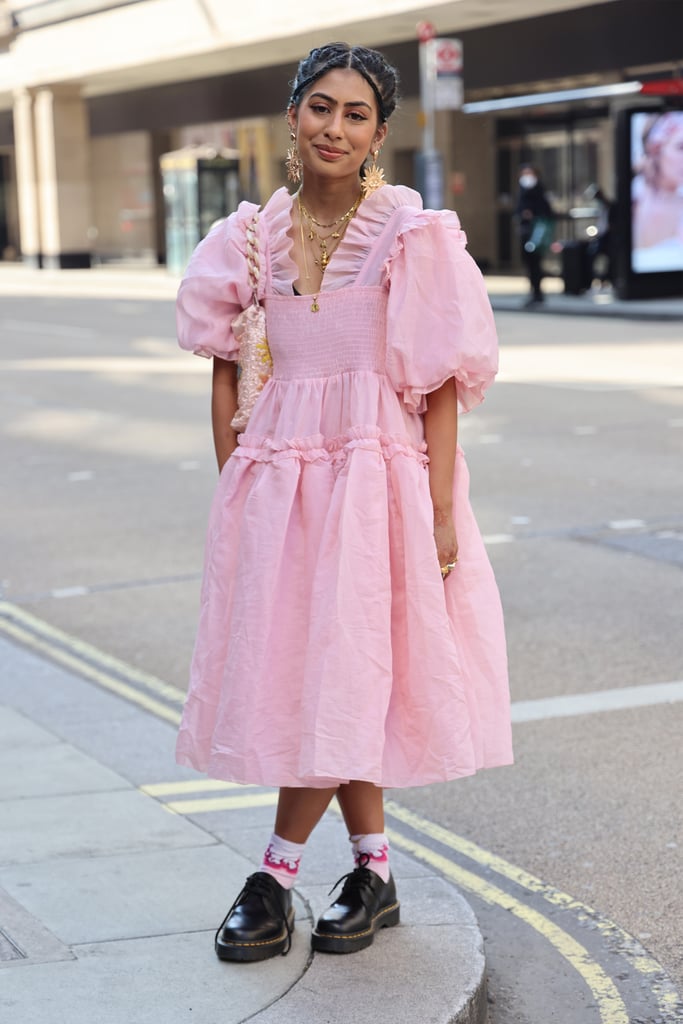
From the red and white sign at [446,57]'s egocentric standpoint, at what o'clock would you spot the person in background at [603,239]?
The person in background is roughly at 8 o'clock from the red and white sign.

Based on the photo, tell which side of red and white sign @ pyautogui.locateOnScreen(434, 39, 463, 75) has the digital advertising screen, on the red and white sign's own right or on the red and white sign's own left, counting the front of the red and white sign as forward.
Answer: on the red and white sign's own left

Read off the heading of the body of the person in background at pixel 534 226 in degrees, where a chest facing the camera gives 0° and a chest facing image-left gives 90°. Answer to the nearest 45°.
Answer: approximately 45°

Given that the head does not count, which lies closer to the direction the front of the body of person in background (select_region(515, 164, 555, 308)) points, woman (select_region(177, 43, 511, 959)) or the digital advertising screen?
the woman

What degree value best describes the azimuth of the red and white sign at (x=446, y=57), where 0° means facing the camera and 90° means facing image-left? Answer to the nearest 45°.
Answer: approximately 0°

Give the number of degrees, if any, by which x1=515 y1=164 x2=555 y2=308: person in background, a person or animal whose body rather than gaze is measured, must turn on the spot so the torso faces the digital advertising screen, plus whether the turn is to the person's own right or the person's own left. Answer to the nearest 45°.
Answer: approximately 135° to the person's own left
